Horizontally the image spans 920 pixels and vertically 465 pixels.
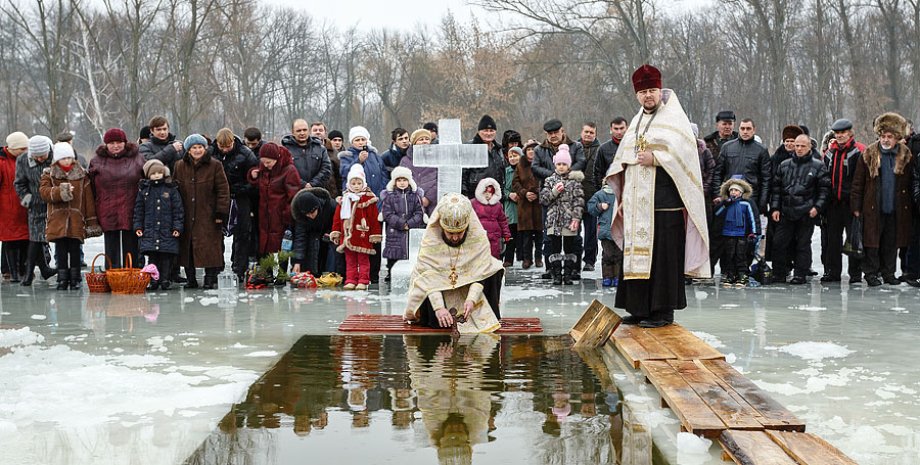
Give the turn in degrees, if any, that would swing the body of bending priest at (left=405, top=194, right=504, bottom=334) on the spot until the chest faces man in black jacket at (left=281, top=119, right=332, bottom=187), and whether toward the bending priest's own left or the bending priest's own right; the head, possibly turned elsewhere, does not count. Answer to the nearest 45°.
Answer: approximately 135° to the bending priest's own right

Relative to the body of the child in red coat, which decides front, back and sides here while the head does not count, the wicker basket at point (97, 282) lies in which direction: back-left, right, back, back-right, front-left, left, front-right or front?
right

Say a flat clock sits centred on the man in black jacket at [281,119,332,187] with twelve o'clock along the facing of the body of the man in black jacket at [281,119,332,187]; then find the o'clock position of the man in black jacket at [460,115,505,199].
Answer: the man in black jacket at [460,115,505,199] is roughly at 9 o'clock from the man in black jacket at [281,119,332,187].

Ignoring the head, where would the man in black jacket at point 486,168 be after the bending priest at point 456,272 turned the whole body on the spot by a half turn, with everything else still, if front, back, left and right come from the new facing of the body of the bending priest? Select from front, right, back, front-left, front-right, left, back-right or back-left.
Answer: front

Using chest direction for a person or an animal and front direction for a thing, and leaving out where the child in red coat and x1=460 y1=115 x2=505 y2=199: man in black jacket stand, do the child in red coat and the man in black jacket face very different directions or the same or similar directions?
same or similar directions

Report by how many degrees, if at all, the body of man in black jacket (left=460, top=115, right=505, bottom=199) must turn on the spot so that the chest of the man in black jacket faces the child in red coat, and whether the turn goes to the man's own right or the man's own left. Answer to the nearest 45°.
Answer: approximately 45° to the man's own right

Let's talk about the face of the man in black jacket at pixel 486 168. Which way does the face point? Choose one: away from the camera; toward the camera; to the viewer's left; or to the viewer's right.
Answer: toward the camera

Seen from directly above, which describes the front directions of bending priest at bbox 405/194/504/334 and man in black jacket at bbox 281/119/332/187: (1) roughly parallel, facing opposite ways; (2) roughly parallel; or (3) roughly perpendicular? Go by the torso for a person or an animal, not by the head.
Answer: roughly parallel

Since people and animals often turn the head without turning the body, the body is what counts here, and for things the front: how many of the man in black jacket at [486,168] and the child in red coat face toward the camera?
2

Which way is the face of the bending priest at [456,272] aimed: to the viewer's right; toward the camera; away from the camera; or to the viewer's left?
toward the camera

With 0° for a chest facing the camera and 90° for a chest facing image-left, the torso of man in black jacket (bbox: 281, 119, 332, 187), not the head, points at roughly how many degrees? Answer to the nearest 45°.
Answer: approximately 0°

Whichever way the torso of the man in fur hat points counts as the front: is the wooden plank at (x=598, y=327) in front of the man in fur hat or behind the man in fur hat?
in front

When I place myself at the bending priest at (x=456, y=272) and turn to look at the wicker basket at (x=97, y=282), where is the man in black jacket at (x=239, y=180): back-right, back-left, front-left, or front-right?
front-right

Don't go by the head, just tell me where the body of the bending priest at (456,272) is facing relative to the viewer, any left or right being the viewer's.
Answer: facing the viewer

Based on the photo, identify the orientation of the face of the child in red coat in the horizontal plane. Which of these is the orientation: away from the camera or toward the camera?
toward the camera

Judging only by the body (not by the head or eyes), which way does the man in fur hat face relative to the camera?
toward the camera
